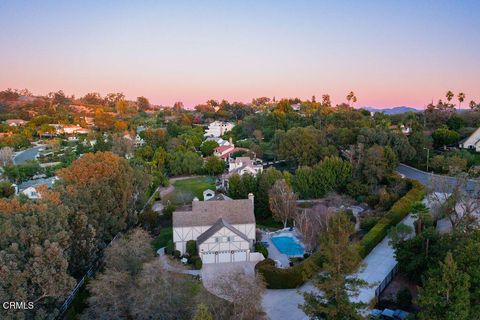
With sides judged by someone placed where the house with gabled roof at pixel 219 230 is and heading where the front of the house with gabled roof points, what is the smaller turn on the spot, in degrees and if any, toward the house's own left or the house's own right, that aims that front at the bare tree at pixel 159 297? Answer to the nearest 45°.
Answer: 0° — it already faces it

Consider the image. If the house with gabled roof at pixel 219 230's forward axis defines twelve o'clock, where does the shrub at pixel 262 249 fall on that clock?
The shrub is roughly at 10 o'clock from the house with gabled roof.

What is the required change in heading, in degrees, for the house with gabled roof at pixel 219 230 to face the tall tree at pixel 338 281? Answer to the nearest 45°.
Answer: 0° — it already faces it

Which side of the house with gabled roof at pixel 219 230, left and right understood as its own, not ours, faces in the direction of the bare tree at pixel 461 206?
left

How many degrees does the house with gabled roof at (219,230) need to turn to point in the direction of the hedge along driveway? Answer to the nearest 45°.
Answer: approximately 90° to its left

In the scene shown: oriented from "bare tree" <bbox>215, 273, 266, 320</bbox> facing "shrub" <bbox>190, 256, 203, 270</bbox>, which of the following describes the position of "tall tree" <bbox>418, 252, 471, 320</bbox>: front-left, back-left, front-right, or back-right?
back-right

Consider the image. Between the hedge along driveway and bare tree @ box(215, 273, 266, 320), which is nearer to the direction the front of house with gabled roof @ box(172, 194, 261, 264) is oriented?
the bare tree

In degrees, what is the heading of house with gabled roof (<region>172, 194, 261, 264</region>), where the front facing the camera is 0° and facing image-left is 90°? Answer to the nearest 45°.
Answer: approximately 0°

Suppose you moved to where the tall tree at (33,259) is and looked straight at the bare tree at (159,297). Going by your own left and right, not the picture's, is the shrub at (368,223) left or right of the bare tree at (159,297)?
left

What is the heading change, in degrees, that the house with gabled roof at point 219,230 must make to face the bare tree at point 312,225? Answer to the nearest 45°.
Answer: approximately 90° to its left
